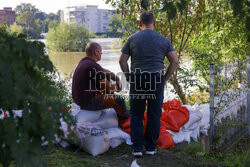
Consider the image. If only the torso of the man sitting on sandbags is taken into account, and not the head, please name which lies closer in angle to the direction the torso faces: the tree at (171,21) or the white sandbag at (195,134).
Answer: the white sandbag

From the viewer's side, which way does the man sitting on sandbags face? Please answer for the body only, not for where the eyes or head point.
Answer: to the viewer's right

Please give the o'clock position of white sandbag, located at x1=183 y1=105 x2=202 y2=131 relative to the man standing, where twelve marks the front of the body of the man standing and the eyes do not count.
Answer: The white sandbag is roughly at 1 o'clock from the man standing.

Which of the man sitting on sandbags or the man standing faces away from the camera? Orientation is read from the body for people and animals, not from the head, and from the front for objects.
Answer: the man standing

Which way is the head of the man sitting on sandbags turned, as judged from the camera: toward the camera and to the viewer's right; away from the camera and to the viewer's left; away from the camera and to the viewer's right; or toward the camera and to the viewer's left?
away from the camera and to the viewer's right

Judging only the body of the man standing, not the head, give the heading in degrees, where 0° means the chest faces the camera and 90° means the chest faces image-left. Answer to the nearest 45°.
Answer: approximately 180°

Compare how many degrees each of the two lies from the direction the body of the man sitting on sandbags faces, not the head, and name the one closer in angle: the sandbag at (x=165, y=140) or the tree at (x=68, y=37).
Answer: the sandbag

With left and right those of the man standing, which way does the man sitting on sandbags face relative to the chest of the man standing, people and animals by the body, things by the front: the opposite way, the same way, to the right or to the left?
to the right

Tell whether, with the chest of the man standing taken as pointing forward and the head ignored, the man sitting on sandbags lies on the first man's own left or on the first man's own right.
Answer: on the first man's own left

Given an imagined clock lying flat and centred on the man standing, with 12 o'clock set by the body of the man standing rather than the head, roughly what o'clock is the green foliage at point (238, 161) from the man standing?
The green foliage is roughly at 4 o'clock from the man standing.

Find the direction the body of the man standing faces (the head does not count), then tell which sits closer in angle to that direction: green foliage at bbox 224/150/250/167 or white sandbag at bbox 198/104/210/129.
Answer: the white sandbag

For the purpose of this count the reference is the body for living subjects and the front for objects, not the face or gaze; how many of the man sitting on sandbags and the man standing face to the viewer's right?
1
